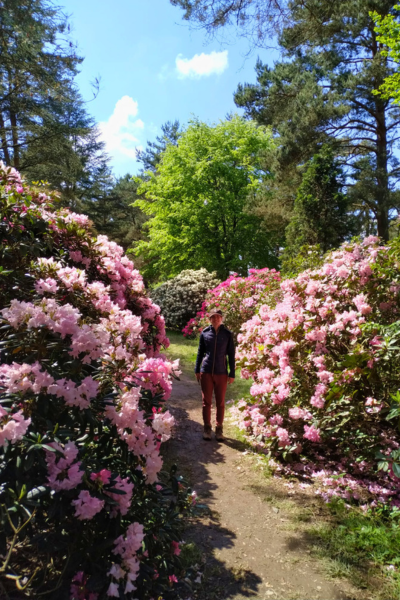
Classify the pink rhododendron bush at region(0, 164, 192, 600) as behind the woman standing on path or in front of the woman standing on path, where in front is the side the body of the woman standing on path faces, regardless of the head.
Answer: in front

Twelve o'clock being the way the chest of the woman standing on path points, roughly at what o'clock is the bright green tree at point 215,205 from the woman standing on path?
The bright green tree is roughly at 6 o'clock from the woman standing on path.

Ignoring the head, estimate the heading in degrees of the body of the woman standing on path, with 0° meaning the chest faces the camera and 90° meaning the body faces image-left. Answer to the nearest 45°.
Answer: approximately 0°

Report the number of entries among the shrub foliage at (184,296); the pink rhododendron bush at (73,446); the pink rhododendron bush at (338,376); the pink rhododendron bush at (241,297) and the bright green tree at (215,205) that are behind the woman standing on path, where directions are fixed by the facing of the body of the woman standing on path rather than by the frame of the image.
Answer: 3

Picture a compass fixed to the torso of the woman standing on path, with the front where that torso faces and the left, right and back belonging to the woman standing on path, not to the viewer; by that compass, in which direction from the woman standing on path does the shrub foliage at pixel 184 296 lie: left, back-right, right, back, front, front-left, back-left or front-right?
back

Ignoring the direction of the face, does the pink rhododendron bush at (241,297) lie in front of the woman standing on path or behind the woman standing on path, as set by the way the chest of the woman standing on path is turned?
behind

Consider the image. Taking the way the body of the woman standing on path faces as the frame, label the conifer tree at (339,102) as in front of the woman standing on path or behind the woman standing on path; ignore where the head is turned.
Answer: behind
